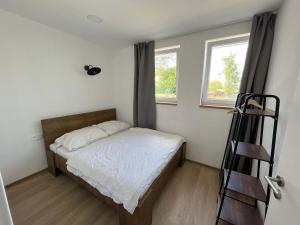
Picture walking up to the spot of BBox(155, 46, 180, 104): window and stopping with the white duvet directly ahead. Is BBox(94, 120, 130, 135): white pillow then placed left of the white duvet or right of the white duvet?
right

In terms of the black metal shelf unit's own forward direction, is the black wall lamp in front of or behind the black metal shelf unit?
in front

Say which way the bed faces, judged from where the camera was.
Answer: facing the viewer and to the right of the viewer

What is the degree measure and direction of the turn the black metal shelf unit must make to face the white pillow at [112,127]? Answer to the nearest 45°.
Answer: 0° — it already faces it

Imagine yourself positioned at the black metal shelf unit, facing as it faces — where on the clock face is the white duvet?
The white duvet is roughly at 11 o'clock from the black metal shelf unit.

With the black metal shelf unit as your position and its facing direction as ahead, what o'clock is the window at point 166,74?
The window is roughly at 1 o'clock from the black metal shelf unit.

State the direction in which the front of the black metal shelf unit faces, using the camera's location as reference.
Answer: facing to the left of the viewer

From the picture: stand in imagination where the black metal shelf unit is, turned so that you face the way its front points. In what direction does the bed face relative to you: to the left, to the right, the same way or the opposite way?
the opposite way

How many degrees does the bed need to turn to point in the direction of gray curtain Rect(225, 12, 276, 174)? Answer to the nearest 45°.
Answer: approximately 45° to its left

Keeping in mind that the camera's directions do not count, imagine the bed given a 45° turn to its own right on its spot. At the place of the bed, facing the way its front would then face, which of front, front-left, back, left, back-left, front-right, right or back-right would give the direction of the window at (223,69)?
left

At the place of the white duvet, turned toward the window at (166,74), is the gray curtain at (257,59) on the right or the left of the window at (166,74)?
right

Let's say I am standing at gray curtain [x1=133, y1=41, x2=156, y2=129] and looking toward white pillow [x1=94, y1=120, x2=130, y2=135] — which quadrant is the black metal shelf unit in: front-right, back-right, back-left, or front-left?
back-left
